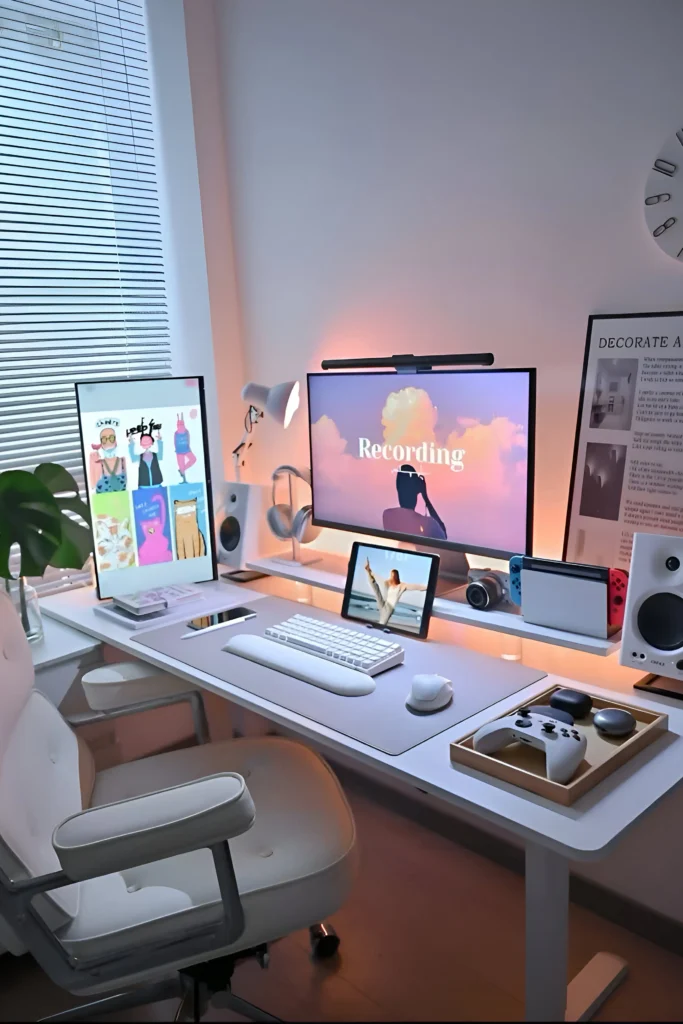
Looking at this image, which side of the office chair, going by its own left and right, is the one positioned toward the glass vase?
left

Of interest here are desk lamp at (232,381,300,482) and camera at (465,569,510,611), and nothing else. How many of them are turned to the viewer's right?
1

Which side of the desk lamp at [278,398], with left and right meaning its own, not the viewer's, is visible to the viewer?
right

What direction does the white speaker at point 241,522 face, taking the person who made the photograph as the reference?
facing the viewer and to the left of the viewer

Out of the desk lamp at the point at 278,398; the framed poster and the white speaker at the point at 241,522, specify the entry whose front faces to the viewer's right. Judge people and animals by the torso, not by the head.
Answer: the desk lamp

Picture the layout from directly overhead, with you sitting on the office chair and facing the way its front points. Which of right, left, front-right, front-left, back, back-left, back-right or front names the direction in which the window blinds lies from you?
left

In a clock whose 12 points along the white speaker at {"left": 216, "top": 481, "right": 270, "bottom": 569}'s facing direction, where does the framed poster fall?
The framed poster is roughly at 9 o'clock from the white speaker.

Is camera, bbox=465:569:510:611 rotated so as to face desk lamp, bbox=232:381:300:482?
no

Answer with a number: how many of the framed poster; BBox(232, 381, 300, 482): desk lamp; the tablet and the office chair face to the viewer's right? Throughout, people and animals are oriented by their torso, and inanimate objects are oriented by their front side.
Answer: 2

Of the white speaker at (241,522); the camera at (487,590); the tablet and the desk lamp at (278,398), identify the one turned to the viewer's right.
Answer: the desk lamp

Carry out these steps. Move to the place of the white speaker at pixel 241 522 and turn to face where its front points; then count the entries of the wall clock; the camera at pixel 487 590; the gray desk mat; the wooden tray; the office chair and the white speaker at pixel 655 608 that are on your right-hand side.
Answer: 0

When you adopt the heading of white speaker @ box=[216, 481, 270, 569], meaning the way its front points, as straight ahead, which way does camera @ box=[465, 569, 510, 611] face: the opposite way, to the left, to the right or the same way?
the same way

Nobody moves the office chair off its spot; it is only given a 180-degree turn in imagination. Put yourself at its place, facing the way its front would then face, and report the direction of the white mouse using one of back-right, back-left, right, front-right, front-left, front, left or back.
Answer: back

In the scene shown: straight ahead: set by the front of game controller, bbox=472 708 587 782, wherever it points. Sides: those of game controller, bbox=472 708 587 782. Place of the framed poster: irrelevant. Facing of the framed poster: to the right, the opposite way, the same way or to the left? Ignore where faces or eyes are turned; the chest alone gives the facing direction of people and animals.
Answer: the opposite way

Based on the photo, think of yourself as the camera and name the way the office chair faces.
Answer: facing to the right of the viewer

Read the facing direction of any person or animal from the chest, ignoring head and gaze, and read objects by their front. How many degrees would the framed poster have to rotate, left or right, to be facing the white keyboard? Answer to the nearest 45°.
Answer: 0° — it already faces it
